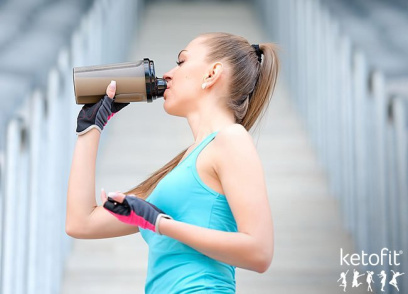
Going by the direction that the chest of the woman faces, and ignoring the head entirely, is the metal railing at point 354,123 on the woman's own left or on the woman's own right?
on the woman's own right

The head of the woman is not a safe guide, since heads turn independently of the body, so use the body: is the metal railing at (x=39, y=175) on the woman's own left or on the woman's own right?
on the woman's own right

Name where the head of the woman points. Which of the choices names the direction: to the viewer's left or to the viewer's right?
to the viewer's left

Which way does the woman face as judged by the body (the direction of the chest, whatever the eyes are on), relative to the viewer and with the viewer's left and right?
facing to the left of the viewer
